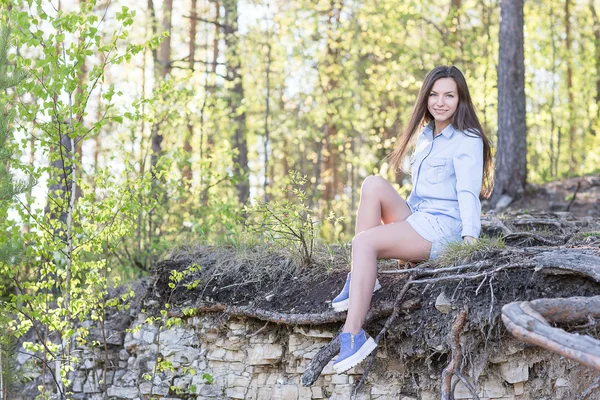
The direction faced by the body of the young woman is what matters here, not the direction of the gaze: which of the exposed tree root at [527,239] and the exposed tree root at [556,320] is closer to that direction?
the exposed tree root at [556,320]

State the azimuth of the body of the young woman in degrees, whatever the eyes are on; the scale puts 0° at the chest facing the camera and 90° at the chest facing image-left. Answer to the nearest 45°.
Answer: approximately 45°

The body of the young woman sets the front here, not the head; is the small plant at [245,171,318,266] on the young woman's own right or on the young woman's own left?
on the young woman's own right

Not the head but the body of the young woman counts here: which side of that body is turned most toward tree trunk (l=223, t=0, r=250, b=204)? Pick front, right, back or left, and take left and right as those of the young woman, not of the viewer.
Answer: right

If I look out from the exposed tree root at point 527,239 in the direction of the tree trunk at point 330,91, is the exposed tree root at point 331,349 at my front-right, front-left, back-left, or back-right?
back-left

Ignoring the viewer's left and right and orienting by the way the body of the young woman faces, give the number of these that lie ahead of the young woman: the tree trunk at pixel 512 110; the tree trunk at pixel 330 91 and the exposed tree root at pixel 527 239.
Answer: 0

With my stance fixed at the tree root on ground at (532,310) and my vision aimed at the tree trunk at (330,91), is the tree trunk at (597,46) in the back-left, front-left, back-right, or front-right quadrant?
front-right

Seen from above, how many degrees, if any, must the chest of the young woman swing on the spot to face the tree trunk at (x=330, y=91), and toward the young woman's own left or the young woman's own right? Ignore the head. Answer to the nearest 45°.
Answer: approximately 135° to the young woman's own right

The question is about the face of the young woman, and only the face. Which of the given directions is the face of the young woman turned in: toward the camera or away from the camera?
toward the camera

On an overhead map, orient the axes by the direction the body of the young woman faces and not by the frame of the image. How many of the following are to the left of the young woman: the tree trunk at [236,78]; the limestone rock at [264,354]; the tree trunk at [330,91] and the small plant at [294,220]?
0

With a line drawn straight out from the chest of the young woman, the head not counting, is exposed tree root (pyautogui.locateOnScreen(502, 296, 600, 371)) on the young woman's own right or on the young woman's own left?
on the young woman's own left

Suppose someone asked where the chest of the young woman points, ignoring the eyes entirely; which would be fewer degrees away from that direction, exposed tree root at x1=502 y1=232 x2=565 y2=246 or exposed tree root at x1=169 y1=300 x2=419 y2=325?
the exposed tree root at x1=169 y1=300 x2=419 y2=325

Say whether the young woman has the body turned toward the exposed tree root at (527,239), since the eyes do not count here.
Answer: no
